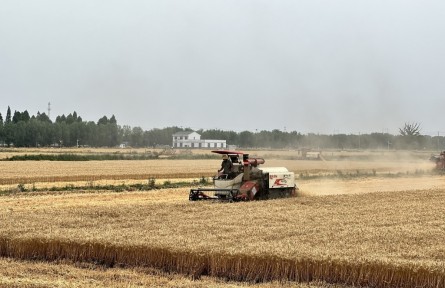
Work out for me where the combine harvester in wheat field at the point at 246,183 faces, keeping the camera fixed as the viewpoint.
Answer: facing the viewer and to the left of the viewer
